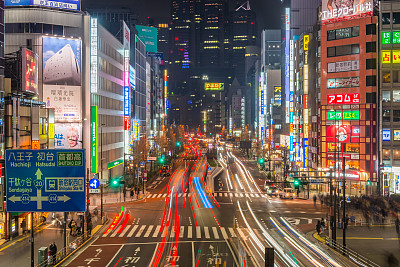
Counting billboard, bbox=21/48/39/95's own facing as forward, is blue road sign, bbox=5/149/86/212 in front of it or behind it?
in front

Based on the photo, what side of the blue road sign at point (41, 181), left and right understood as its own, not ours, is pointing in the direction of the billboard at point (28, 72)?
back

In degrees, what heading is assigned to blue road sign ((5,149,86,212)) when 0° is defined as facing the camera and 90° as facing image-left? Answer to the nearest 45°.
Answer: approximately 0°

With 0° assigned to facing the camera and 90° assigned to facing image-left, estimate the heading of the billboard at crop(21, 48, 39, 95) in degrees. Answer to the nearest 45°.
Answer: approximately 315°

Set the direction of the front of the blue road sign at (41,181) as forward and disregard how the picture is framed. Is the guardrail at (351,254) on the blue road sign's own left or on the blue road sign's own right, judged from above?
on the blue road sign's own left
